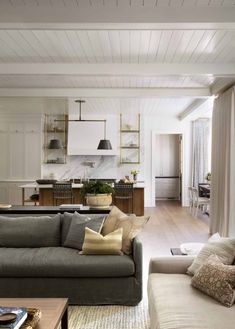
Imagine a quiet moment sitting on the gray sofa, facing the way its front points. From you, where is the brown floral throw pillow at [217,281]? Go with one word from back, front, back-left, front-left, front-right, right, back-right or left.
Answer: front-left

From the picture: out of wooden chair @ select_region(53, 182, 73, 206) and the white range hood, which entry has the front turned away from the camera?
the wooden chair

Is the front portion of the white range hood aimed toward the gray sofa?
yes

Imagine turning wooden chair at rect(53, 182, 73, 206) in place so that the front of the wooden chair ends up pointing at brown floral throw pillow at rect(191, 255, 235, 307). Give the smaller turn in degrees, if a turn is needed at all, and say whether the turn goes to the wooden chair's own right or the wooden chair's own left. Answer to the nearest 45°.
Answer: approximately 180°

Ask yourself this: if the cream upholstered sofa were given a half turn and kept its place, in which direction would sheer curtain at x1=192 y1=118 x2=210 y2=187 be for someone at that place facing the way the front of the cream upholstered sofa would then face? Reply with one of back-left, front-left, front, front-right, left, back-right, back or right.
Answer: left

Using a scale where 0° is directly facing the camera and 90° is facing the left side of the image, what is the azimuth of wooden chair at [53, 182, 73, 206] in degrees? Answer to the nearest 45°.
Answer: approximately 180°

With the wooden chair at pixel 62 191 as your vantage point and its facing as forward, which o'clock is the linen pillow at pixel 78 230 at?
The linen pillow is roughly at 6 o'clock from the wooden chair.

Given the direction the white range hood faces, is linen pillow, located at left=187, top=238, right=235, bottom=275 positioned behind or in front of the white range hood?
in front

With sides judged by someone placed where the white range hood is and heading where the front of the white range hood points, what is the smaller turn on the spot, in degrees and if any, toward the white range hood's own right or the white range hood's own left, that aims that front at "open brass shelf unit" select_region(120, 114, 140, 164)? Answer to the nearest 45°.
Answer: approximately 90° to the white range hood's own left

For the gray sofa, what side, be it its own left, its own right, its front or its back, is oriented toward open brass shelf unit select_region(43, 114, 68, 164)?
back

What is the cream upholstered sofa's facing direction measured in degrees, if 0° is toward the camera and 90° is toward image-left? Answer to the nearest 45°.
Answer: approximately 90°
